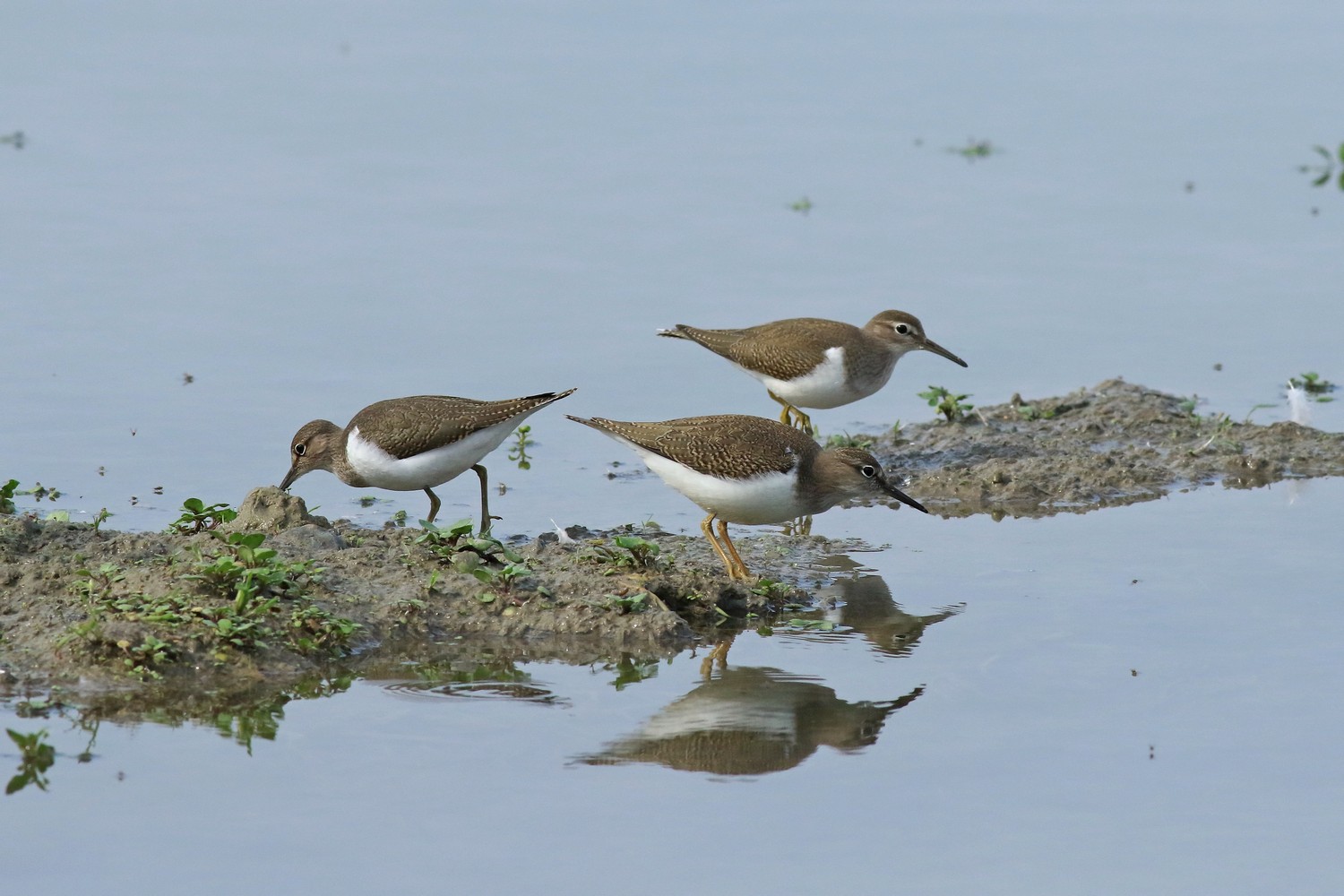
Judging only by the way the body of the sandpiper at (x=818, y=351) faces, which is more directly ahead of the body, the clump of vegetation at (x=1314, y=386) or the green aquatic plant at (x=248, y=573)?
the clump of vegetation

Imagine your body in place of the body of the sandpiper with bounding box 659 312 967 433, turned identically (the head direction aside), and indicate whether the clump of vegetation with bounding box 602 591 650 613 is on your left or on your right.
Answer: on your right

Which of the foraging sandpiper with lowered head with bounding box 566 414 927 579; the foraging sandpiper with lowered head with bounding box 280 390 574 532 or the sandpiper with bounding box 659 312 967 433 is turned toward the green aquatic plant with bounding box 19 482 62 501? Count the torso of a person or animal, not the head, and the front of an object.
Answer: the foraging sandpiper with lowered head with bounding box 280 390 574 532

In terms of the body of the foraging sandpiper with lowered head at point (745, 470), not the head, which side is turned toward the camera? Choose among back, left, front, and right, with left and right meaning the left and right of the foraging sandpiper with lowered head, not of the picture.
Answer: right

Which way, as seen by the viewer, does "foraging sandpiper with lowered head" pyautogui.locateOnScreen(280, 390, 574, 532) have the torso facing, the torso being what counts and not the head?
to the viewer's left

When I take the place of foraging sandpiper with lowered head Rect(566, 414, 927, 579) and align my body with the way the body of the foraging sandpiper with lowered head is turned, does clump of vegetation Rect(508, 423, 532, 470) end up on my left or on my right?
on my left

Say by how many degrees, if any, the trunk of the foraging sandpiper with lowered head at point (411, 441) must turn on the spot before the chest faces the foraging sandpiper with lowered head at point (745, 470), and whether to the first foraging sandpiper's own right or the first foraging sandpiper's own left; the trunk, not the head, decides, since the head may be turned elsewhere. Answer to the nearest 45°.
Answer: approximately 180°

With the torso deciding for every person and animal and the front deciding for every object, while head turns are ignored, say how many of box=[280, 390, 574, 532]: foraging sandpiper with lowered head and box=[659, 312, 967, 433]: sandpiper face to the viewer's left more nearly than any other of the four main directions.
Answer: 1

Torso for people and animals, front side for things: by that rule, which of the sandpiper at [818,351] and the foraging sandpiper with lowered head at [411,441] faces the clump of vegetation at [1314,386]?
the sandpiper

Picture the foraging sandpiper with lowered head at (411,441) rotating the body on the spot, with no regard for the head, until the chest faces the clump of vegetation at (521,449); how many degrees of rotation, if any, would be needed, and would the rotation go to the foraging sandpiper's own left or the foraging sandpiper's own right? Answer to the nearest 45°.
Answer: approximately 135° to the foraging sandpiper's own right

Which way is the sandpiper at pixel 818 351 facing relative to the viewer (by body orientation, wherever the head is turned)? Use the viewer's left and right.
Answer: facing to the right of the viewer

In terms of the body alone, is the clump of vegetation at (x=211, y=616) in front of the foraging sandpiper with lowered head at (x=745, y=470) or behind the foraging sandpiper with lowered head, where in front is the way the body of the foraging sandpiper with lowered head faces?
behind

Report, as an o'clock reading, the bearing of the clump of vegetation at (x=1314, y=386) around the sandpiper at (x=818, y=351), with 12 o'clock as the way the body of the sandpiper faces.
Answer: The clump of vegetation is roughly at 12 o'clock from the sandpiper.

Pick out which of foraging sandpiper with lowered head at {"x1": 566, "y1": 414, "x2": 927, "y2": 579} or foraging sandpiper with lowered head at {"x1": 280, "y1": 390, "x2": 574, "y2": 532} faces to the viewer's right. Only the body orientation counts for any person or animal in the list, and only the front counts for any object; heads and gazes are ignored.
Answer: foraging sandpiper with lowered head at {"x1": 566, "y1": 414, "x2": 927, "y2": 579}

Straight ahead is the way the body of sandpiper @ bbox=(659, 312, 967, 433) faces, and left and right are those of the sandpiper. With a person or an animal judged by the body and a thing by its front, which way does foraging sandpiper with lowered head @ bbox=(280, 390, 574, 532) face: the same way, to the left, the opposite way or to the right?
the opposite way

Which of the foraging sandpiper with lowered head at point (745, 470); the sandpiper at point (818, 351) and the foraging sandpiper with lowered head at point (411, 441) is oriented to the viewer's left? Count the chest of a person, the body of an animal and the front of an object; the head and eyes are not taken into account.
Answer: the foraging sandpiper with lowered head at point (411, 441)
